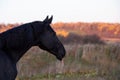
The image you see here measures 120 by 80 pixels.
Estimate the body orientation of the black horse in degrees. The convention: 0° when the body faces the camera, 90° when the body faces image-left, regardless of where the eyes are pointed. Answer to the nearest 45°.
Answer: approximately 270°
